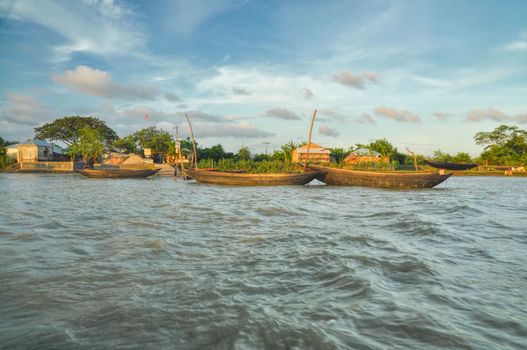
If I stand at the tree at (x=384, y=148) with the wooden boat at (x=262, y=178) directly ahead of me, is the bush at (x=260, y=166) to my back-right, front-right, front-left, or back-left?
front-right
